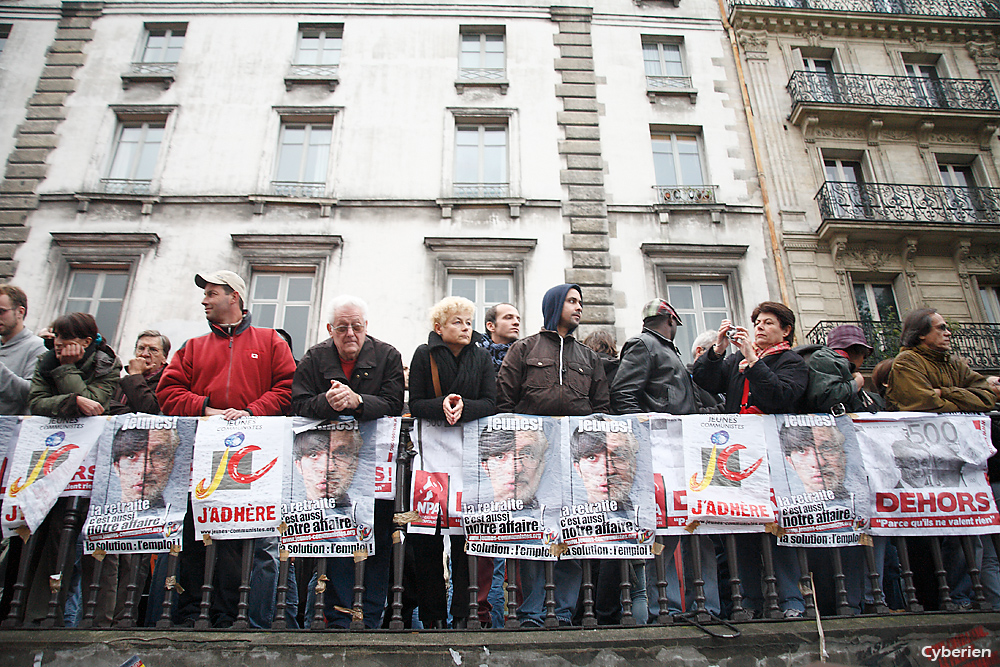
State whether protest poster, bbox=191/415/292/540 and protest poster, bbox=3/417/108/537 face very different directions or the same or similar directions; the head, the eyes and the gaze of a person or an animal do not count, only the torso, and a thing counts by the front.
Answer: same or similar directions

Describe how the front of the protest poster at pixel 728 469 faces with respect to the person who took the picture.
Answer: facing the viewer

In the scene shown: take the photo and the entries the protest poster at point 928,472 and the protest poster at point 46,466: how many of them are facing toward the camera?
2

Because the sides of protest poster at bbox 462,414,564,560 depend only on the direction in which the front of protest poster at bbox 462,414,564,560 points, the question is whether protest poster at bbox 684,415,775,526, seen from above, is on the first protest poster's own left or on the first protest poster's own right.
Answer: on the first protest poster's own left

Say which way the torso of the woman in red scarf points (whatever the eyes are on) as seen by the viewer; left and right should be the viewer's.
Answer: facing the viewer and to the left of the viewer

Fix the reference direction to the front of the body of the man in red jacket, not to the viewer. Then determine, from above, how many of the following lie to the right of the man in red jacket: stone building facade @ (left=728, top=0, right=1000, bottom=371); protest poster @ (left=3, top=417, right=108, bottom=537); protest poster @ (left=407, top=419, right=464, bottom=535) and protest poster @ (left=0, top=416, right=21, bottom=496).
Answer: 2

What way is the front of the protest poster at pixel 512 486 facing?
toward the camera

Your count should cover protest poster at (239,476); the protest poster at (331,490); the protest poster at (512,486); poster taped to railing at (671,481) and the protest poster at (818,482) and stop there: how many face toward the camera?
5

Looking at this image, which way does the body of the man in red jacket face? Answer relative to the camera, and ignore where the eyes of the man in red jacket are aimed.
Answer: toward the camera

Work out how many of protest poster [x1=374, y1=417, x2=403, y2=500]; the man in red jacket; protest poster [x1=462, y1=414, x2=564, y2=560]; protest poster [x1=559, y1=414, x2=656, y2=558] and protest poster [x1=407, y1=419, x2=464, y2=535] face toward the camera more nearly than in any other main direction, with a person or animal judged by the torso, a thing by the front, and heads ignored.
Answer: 5

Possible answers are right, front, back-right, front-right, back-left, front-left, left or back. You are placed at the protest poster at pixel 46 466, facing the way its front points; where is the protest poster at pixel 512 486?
front-left

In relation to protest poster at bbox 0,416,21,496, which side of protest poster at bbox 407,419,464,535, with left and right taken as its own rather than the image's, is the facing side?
right

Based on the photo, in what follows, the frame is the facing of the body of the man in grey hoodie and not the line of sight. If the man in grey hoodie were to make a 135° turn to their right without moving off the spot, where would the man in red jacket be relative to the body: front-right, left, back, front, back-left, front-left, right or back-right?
back-right
